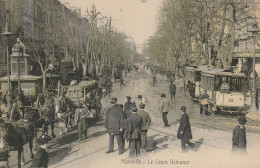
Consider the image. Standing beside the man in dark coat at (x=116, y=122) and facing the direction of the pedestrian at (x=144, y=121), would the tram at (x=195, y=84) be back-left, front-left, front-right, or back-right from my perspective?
front-left

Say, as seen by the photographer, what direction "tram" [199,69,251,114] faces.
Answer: facing the viewer and to the right of the viewer

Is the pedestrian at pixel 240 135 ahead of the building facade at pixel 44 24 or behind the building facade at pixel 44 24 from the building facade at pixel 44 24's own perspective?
ahead

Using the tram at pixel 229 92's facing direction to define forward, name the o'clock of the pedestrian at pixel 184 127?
The pedestrian is roughly at 2 o'clock from the tram.

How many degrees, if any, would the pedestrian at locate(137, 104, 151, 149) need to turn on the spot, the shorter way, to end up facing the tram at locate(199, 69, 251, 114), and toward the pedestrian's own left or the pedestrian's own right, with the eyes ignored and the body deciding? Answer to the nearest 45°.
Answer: approximately 45° to the pedestrian's own right

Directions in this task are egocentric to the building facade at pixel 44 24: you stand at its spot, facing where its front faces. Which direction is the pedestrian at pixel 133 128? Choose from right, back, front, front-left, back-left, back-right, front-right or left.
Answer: front-right
